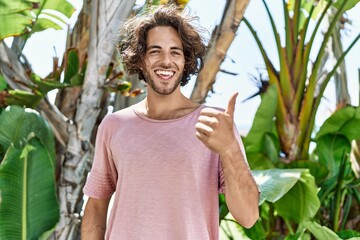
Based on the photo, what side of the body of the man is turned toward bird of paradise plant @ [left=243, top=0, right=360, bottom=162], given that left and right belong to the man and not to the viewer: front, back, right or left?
back

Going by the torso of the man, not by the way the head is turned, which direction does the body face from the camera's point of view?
toward the camera
